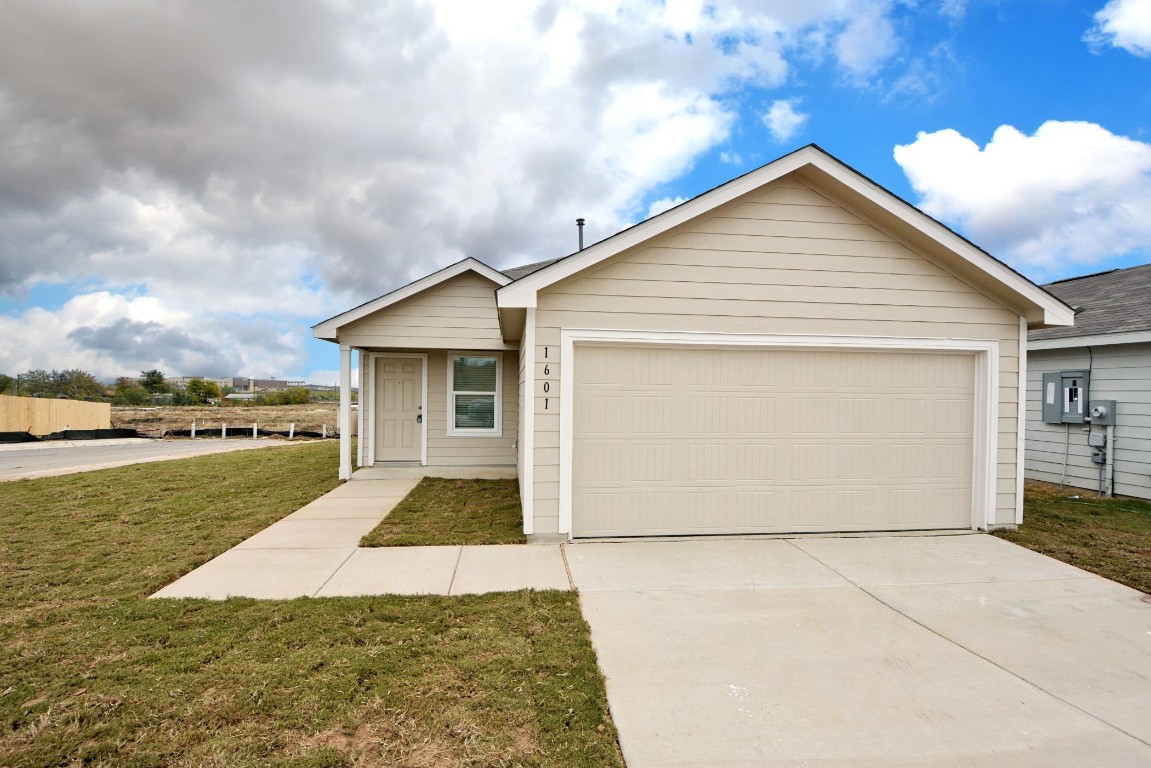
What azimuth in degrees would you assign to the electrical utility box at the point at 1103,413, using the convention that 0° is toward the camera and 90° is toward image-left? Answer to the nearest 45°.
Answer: approximately 45°

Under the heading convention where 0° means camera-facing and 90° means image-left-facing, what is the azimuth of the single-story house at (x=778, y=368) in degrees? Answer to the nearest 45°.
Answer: approximately 0°

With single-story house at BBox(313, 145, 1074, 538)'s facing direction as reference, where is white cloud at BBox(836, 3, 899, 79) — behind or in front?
behind

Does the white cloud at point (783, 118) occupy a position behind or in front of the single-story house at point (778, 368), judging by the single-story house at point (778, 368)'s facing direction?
behind
